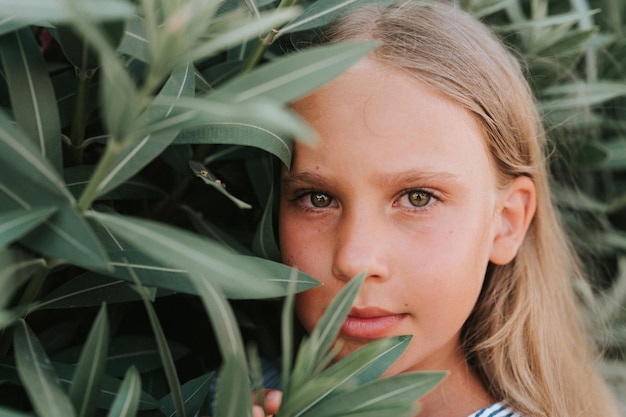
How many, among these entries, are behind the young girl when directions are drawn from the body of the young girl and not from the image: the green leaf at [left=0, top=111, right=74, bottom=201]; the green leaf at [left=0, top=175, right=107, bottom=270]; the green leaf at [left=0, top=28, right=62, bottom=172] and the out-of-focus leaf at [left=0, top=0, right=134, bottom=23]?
0

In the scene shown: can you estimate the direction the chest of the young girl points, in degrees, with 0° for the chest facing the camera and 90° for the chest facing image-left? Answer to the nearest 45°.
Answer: approximately 45°

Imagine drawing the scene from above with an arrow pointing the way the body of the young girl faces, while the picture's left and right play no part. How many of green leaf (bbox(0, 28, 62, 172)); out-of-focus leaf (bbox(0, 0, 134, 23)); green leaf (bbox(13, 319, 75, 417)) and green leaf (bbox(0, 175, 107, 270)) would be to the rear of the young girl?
0
